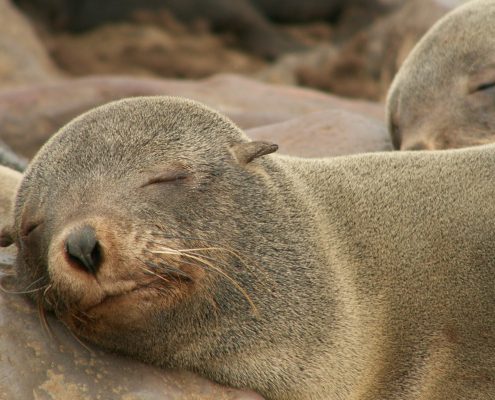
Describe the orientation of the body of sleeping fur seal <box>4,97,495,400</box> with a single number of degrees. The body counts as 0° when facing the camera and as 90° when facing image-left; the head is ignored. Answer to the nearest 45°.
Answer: approximately 45°

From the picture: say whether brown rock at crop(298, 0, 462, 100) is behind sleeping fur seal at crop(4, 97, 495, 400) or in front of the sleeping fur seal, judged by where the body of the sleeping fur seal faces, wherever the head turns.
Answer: behind

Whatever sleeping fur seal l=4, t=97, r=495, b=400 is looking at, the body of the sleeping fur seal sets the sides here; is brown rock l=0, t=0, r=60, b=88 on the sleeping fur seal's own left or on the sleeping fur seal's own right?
on the sleeping fur seal's own right

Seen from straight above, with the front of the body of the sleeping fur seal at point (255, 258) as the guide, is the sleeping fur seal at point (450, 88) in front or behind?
behind

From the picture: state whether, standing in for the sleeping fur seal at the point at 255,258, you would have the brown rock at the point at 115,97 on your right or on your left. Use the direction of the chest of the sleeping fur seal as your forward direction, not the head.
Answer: on your right

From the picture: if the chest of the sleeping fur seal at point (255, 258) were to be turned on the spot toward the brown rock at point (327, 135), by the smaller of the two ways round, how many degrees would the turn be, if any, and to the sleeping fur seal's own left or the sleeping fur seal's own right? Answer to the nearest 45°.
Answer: approximately 135° to the sleeping fur seal's own right
